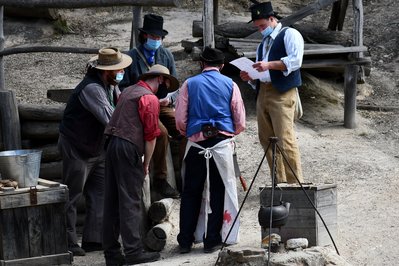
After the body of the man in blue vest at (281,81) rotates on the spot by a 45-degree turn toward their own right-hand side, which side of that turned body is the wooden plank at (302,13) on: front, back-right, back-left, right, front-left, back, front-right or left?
right

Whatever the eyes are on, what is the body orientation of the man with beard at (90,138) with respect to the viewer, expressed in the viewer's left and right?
facing to the right of the viewer

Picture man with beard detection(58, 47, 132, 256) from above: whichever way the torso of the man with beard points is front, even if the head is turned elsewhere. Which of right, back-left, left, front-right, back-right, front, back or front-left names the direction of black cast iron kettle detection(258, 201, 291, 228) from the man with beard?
front-right

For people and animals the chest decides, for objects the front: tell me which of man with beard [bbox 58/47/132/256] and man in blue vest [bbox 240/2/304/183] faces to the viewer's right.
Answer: the man with beard

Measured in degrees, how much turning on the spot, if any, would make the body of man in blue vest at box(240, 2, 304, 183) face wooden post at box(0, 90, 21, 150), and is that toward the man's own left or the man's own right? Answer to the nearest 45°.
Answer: approximately 45° to the man's own right

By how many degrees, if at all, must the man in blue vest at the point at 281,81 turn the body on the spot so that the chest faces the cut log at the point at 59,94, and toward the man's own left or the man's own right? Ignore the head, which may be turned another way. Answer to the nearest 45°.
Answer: approximately 45° to the man's own right

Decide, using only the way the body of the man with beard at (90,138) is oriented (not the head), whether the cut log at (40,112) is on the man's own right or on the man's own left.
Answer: on the man's own left

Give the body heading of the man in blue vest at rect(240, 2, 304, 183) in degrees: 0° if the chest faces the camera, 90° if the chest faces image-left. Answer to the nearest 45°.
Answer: approximately 45°

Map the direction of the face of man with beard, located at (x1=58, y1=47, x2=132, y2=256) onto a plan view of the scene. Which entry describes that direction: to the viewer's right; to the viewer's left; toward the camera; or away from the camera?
to the viewer's right
